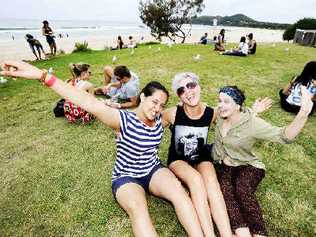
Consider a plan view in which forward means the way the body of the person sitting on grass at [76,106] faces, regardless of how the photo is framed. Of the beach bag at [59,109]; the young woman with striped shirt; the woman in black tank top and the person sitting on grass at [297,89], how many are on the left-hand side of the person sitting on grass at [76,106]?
1

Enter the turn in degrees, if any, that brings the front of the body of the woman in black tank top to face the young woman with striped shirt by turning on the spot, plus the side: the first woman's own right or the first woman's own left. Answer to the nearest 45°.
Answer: approximately 45° to the first woman's own right

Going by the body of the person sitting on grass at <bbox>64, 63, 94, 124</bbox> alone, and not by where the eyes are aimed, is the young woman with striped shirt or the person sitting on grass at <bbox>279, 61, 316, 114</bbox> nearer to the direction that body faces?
the person sitting on grass

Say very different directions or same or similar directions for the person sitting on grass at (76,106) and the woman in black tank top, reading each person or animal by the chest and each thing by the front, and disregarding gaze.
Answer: very different directions

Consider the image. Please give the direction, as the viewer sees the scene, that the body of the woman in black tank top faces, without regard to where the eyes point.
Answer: toward the camera

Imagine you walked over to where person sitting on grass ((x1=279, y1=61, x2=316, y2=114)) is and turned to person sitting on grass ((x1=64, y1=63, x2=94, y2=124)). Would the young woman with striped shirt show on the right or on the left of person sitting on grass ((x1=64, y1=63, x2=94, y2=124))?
left

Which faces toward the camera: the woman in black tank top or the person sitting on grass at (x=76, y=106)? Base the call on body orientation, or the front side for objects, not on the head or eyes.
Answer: the woman in black tank top

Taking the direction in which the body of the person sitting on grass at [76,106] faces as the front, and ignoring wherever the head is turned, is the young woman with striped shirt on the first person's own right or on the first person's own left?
on the first person's own right

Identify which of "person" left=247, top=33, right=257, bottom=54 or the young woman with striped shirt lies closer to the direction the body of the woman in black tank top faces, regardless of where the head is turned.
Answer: the young woman with striped shirt

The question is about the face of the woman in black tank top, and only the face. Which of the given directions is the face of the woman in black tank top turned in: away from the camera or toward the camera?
toward the camera

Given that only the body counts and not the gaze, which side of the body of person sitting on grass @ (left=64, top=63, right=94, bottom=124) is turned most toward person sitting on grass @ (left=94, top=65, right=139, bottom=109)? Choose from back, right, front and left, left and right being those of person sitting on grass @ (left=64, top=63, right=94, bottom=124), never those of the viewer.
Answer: front

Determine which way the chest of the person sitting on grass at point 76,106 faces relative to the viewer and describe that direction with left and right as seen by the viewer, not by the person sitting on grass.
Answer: facing away from the viewer and to the right of the viewer

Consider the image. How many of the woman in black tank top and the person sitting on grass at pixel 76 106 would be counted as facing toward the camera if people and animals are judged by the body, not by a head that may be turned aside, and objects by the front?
1
